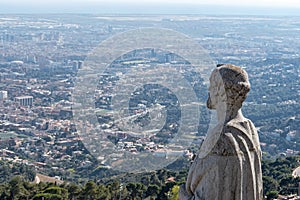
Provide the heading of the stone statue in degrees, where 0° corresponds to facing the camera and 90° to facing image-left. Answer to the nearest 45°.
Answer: approximately 135°

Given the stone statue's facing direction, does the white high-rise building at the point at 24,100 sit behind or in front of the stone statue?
in front
